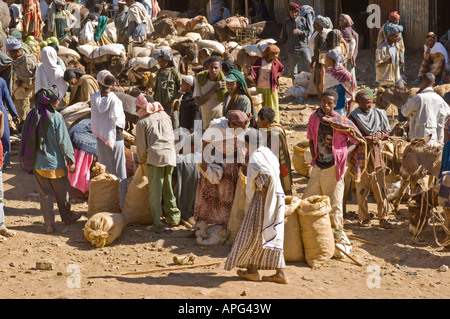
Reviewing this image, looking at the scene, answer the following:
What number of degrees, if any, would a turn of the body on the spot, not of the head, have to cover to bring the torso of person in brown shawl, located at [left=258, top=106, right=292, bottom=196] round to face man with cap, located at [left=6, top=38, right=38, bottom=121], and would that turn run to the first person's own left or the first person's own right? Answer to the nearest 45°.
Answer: approximately 45° to the first person's own right

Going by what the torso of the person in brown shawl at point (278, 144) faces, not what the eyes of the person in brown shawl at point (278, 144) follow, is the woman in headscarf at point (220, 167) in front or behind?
in front

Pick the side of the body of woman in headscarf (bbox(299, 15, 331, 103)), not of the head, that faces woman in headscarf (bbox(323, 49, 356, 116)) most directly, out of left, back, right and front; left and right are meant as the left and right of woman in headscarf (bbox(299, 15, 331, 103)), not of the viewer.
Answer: left

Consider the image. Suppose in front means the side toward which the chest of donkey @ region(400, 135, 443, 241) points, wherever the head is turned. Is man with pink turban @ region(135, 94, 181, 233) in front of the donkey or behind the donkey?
in front

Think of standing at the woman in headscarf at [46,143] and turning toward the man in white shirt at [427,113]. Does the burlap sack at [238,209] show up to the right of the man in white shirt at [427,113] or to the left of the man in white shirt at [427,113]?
right

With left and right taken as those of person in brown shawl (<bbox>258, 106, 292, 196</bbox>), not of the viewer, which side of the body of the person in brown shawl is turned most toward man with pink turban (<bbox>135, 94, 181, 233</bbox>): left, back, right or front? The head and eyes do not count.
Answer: front

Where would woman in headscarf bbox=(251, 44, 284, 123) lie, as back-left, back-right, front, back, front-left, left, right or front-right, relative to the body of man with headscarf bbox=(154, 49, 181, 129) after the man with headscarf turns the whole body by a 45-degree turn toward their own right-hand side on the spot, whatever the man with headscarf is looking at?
back

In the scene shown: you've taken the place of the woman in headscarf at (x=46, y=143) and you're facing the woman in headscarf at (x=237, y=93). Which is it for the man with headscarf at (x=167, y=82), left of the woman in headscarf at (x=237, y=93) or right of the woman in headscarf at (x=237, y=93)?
left

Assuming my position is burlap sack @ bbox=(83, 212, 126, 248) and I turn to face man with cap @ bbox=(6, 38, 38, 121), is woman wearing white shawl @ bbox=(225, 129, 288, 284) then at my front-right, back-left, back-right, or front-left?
back-right
